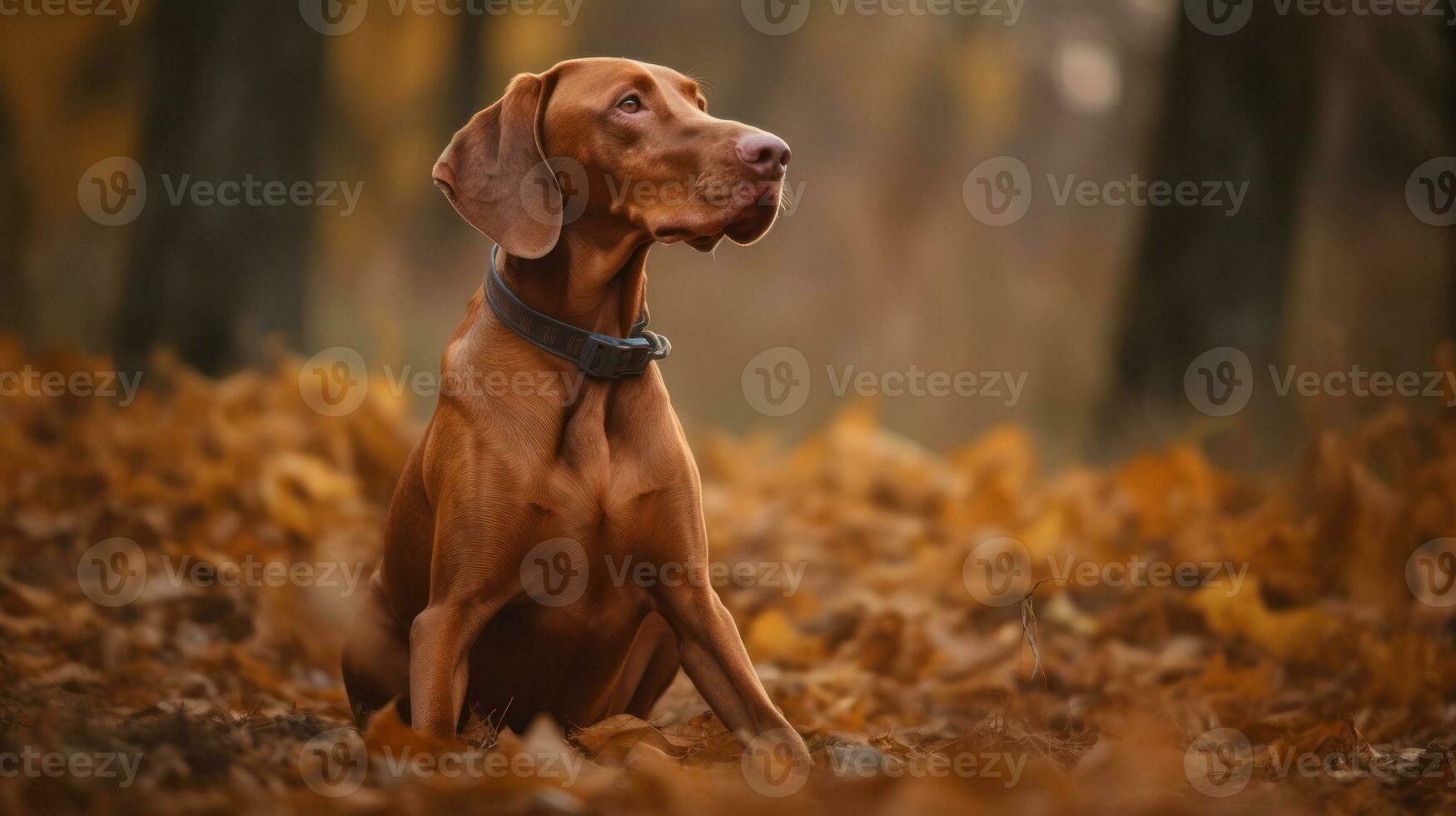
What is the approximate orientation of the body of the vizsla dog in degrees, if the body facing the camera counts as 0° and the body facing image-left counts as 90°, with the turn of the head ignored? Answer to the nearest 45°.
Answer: approximately 315°

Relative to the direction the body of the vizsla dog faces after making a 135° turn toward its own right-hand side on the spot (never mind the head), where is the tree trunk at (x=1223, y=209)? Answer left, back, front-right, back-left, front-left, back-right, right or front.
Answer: back-right

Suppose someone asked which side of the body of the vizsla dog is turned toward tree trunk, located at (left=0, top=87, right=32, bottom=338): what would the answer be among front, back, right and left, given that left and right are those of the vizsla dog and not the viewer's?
back
